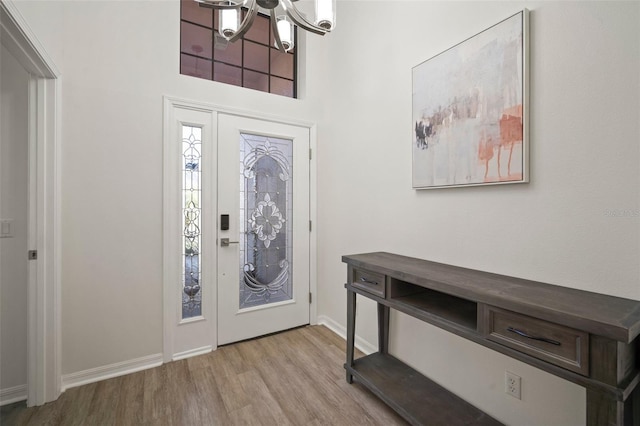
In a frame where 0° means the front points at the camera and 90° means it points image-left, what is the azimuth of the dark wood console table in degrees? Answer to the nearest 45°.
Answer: approximately 45°

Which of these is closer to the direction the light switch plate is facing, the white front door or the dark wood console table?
the dark wood console table

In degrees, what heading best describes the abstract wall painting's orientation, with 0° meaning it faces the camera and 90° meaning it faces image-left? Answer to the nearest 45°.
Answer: approximately 45°

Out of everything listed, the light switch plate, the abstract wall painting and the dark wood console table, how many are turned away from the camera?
0

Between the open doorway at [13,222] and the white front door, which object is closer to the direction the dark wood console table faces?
the open doorway

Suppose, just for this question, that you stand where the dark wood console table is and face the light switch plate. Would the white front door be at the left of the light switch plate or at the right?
right

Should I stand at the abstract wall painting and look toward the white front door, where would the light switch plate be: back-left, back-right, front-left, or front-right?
front-left

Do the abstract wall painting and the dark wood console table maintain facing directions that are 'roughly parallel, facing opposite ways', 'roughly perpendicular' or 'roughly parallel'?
roughly parallel

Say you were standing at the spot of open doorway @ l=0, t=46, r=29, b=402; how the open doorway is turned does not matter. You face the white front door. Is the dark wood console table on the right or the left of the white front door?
right
